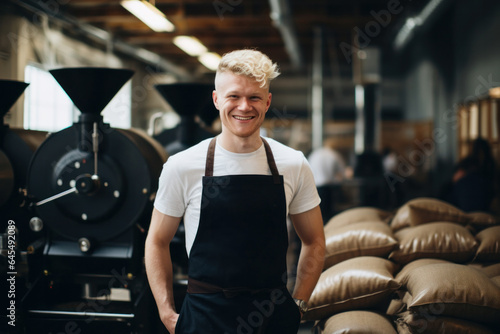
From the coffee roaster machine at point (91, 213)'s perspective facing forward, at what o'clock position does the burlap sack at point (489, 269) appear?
The burlap sack is roughly at 10 o'clock from the coffee roaster machine.

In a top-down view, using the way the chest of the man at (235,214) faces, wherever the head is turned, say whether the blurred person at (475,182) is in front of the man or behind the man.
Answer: behind

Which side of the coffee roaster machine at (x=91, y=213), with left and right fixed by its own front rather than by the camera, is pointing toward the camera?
front

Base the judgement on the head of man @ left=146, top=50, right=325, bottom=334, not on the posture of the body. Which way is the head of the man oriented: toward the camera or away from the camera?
toward the camera

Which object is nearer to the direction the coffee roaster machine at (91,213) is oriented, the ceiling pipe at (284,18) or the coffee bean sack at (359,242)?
the coffee bean sack

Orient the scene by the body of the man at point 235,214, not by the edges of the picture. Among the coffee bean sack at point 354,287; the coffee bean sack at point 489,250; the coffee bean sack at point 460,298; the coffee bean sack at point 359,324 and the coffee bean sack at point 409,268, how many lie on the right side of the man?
0

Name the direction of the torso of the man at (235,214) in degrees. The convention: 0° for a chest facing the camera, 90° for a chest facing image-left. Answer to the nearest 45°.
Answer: approximately 0°

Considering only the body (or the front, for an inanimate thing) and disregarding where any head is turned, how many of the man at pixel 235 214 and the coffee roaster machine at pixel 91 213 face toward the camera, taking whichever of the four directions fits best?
2

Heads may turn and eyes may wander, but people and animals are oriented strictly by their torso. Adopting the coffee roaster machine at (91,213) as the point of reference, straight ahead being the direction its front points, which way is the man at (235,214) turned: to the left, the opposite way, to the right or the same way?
the same way

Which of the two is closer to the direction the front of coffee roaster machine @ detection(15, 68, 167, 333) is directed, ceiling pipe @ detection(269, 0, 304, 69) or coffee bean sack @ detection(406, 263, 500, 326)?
the coffee bean sack

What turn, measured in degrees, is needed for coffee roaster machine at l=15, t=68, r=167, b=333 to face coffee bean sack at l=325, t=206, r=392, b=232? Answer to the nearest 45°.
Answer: approximately 90° to its left

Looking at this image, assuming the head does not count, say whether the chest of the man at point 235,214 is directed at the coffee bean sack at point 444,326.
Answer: no

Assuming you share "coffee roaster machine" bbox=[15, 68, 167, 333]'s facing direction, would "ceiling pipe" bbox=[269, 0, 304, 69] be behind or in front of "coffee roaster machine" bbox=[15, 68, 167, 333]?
behind

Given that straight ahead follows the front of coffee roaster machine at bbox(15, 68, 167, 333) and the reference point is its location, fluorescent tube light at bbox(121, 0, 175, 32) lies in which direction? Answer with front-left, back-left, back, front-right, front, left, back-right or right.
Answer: back

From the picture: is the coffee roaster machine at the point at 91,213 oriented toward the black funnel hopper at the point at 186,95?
no

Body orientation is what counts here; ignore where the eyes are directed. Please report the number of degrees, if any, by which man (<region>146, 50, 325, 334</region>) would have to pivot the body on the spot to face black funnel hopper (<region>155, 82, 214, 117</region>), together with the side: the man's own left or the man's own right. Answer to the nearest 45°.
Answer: approximately 180°
